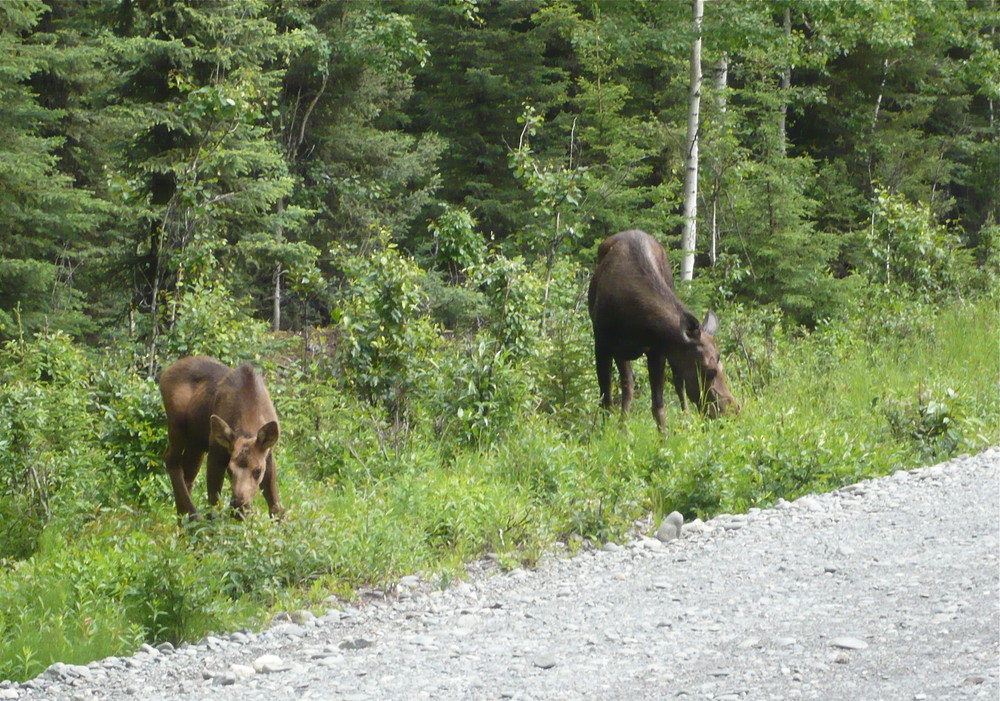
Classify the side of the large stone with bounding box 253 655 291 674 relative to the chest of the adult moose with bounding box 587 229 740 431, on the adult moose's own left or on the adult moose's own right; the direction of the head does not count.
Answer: on the adult moose's own right

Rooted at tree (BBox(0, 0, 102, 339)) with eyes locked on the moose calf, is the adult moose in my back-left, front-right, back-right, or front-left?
front-left

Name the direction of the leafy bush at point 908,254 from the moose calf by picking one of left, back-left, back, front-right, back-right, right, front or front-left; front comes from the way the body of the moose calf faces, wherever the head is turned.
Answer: left

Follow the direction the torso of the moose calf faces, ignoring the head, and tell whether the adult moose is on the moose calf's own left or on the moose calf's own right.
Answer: on the moose calf's own left

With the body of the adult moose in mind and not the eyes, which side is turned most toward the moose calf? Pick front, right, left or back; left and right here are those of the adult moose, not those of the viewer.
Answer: right

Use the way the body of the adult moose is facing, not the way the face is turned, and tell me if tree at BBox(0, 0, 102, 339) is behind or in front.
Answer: behind

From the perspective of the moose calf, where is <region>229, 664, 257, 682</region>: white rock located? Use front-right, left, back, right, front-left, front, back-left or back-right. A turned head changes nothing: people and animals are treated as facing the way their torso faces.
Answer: front-right

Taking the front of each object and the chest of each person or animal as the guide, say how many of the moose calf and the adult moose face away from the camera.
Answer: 0

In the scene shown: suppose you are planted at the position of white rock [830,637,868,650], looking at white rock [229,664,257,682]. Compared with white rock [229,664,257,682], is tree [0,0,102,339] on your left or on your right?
right

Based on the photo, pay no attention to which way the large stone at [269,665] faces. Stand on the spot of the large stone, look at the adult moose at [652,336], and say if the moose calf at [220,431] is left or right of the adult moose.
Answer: left

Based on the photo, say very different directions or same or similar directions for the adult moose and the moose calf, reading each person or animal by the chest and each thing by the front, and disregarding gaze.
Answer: same or similar directions

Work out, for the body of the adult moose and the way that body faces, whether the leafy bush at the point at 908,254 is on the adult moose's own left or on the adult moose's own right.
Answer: on the adult moose's own left

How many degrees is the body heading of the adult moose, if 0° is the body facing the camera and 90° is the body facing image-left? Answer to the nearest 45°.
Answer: approximately 315°

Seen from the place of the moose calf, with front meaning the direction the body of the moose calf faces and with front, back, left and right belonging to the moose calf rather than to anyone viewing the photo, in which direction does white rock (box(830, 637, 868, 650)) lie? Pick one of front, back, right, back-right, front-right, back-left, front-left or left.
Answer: front
